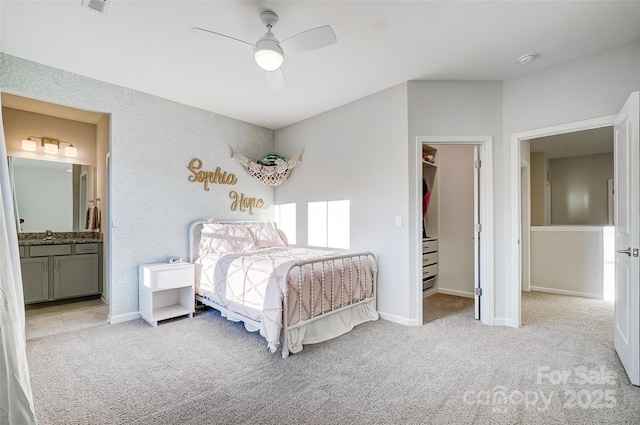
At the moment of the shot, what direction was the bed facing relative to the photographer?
facing the viewer and to the right of the viewer

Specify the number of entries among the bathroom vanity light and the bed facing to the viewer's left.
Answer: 0

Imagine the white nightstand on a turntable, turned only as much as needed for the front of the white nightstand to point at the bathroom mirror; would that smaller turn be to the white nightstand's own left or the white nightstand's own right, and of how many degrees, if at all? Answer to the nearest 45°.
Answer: approximately 180°

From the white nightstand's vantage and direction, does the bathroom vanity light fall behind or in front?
behind

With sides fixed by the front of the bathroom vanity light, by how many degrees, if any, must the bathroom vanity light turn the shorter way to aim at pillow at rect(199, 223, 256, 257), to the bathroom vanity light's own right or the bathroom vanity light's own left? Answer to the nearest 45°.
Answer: approximately 45° to the bathroom vanity light's own left

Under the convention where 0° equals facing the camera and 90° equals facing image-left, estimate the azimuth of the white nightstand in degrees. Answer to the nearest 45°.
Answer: approximately 315°

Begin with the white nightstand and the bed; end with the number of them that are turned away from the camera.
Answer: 0

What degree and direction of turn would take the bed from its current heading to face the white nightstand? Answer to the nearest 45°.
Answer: approximately 180°

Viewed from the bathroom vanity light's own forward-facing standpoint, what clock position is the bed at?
The bed is roughly at 11 o'clock from the bathroom vanity light.
